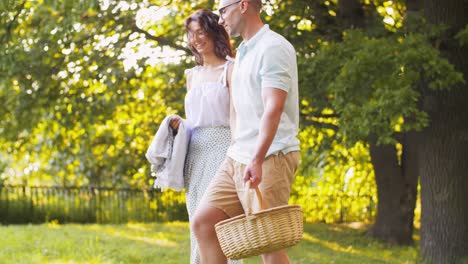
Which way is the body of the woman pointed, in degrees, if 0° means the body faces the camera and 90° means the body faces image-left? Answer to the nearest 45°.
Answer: approximately 45°

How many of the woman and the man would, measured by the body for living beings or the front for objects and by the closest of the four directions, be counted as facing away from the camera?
0

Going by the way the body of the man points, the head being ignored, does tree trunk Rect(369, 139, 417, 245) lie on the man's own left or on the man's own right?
on the man's own right

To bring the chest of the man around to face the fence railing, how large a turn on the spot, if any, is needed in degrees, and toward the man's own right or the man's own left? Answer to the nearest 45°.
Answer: approximately 90° to the man's own right

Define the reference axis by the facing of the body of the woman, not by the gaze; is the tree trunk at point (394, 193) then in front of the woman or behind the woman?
behind

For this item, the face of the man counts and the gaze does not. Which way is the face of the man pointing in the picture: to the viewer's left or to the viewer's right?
to the viewer's left

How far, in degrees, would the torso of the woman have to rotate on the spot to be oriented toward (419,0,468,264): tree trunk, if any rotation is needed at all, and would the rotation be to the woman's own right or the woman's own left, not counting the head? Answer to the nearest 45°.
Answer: approximately 180°

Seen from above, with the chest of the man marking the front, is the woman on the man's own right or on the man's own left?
on the man's own right

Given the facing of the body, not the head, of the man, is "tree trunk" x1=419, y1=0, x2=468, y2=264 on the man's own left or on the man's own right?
on the man's own right

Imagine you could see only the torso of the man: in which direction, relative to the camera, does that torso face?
to the viewer's left
